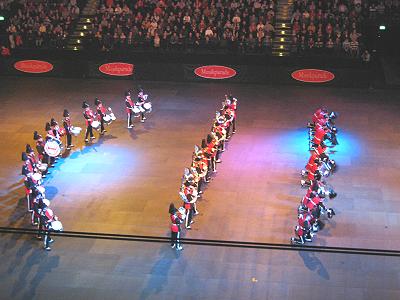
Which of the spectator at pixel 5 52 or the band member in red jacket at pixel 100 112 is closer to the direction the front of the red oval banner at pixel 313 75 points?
the band member in red jacket

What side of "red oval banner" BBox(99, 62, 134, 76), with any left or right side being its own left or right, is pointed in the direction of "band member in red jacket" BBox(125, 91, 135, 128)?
front

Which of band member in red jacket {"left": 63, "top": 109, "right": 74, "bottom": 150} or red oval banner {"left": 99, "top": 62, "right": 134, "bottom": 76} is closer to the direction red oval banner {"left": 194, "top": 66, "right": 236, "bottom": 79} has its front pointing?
the band member in red jacket

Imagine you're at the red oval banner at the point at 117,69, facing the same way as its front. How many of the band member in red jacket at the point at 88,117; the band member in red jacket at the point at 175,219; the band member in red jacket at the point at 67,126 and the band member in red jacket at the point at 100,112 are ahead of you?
4

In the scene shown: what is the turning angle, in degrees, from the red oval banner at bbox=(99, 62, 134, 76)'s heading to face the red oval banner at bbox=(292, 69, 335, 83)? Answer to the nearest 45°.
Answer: approximately 90° to its left

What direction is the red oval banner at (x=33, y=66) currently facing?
toward the camera

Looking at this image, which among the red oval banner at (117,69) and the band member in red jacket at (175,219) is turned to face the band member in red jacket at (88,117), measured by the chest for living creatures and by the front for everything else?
the red oval banner

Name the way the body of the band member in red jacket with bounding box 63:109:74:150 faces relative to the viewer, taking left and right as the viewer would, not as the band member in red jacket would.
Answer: facing to the right of the viewer

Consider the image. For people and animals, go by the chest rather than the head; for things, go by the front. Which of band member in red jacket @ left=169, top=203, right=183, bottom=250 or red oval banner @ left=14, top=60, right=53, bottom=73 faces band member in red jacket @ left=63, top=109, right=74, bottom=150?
the red oval banner

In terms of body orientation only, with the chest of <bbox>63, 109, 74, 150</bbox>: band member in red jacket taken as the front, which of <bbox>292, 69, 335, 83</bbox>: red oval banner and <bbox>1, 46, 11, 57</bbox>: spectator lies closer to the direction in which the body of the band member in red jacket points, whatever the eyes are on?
the red oval banner

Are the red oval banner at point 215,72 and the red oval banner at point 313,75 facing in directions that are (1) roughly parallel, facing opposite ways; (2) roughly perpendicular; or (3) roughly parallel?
roughly parallel

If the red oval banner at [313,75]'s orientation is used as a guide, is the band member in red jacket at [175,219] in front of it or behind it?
in front

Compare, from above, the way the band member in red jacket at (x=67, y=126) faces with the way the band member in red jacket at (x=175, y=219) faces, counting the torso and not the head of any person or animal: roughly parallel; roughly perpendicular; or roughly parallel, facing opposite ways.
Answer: roughly parallel

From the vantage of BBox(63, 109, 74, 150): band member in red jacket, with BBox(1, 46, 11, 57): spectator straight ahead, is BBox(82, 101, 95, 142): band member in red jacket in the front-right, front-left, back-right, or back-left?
front-right
